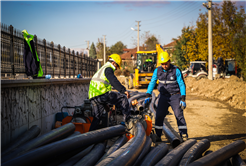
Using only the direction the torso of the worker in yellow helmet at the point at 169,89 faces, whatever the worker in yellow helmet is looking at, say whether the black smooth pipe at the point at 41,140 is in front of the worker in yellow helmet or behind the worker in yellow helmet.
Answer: in front

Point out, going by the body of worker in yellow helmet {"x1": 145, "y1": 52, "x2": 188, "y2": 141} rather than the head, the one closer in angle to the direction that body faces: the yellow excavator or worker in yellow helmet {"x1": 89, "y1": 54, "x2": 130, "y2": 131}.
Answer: the worker in yellow helmet

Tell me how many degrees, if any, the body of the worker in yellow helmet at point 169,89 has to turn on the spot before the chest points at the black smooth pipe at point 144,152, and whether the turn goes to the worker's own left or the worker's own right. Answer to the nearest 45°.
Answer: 0° — they already face it

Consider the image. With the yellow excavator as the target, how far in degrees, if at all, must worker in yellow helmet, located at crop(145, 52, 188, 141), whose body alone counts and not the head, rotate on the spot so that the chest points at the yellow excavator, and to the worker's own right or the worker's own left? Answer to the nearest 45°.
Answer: approximately 180°

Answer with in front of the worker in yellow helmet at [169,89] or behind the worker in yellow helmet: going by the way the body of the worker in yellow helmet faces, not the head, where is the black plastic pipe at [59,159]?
in front

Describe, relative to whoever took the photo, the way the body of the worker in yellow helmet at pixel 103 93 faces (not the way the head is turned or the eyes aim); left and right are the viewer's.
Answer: facing to the right of the viewer

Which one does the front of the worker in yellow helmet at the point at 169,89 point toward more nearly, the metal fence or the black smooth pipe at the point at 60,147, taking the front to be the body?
the black smooth pipe

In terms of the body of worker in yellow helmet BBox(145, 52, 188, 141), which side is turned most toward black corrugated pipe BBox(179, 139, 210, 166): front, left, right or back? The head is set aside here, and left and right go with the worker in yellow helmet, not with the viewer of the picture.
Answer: front

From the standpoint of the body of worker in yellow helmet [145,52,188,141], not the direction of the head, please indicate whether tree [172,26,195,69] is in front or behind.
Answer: behind

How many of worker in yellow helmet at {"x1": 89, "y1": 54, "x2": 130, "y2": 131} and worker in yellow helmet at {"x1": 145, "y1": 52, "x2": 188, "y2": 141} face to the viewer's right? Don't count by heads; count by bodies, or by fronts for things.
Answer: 1

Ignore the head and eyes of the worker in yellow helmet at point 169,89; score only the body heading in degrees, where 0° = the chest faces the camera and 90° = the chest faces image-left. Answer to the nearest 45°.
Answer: approximately 0°

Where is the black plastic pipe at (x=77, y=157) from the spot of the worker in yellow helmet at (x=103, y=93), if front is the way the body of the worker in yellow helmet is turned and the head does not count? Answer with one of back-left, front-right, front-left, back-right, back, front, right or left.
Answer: right

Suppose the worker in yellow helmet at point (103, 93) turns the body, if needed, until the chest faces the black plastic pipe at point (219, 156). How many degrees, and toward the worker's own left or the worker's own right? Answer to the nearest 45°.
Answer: approximately 45° to the worker's own right

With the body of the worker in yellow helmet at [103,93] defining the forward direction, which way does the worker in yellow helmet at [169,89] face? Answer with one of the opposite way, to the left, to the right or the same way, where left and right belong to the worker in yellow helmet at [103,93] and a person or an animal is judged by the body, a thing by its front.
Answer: to the right

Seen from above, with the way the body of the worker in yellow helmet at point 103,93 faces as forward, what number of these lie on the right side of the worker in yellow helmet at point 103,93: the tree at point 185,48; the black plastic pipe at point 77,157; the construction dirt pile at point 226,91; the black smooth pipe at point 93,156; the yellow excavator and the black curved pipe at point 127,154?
3

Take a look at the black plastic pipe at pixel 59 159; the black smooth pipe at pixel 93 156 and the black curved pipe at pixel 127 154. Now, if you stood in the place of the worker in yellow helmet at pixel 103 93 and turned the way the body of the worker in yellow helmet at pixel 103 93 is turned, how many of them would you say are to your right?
3
